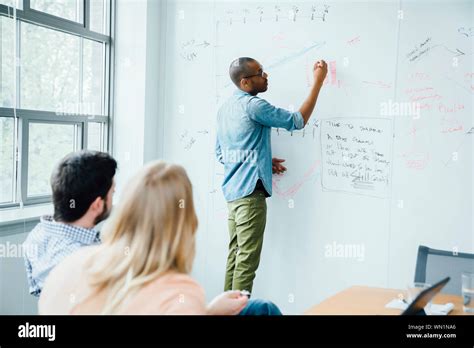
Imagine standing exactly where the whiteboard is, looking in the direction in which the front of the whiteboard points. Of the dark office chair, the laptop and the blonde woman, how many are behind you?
0

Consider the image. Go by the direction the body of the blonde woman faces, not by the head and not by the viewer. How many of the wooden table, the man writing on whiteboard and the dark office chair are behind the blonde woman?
0

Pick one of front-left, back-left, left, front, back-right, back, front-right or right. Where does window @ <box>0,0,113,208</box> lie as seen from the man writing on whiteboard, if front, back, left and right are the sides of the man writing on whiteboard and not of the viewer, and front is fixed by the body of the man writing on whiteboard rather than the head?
back-left

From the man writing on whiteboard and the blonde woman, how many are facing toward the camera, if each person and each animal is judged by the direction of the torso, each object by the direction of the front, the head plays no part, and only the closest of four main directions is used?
0

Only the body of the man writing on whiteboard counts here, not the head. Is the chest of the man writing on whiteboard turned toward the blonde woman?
no

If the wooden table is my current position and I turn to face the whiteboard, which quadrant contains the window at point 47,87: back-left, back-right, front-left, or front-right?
front-left

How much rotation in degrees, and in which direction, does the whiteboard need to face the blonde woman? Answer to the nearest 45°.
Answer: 0° — it already faces them

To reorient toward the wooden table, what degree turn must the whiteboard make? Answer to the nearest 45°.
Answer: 0° — it already faces it

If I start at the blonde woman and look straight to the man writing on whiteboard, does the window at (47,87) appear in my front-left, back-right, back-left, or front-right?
front-left

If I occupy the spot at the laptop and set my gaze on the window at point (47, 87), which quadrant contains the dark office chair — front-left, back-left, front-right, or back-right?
front-right

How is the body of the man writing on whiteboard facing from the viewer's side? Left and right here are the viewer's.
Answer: facing away from the viewer and to the right of the viewer

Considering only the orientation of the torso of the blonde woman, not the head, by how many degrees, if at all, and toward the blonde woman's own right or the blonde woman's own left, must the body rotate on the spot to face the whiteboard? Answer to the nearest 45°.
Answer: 0° — they already face it

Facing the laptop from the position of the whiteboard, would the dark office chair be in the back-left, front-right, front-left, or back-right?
front-left

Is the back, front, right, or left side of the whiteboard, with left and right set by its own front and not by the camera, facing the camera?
front

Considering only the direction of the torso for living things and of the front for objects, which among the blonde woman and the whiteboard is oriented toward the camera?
the whiteboard

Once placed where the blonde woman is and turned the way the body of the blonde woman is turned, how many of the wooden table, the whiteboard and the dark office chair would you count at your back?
0

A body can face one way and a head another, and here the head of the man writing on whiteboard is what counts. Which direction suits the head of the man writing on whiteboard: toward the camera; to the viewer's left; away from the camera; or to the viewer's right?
to the viewer's right

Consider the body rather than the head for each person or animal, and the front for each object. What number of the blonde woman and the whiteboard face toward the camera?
1

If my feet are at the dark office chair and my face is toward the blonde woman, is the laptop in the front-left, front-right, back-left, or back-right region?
front-left

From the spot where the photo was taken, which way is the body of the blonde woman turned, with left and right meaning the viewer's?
facing away from the viewer and to the right of the viewer

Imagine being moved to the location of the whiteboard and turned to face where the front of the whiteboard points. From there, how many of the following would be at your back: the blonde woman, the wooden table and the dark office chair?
0

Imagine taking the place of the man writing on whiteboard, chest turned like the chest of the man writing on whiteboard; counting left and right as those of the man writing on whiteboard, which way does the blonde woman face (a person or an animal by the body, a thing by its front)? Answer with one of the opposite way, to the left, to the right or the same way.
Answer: the same way

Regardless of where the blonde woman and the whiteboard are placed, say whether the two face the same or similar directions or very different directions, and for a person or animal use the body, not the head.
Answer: very different directions
